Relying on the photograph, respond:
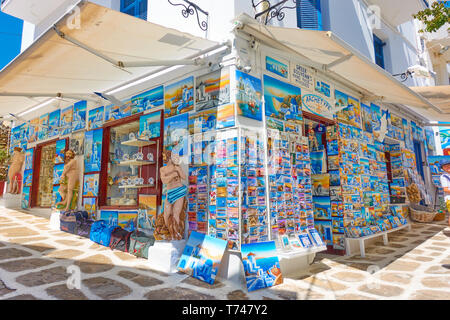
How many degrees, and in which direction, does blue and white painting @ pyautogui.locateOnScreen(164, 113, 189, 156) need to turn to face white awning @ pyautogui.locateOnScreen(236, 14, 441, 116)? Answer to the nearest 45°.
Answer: approximately 135° to its left

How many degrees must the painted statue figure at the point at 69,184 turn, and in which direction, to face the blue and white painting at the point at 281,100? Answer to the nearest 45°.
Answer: approximately 90° to its left

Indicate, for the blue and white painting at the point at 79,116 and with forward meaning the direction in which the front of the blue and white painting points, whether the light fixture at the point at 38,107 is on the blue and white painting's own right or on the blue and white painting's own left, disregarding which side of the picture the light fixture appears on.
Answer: on the blue and white painting's own right

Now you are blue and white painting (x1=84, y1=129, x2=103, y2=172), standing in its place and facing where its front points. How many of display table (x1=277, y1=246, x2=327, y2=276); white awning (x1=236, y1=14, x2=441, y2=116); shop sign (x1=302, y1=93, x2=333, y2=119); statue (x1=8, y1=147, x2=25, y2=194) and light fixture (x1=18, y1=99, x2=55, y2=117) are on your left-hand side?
3

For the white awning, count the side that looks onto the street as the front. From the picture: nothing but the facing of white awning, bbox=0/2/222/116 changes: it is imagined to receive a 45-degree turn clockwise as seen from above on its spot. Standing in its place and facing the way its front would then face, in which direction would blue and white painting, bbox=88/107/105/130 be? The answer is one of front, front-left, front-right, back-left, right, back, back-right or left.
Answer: right

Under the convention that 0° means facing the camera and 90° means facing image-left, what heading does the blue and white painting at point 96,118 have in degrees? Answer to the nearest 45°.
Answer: approximately 45°

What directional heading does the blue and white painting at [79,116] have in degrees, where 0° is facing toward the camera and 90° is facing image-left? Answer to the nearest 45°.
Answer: approximately 45°

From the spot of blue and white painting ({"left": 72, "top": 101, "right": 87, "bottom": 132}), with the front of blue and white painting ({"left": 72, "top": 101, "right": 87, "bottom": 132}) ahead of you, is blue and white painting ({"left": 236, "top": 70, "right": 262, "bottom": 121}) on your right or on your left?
on your left

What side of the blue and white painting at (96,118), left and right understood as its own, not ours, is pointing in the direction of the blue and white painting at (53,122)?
right

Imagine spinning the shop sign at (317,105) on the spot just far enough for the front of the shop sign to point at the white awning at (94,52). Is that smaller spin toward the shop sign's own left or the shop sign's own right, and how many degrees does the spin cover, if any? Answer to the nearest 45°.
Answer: approximately 90° to the shop sign's own right

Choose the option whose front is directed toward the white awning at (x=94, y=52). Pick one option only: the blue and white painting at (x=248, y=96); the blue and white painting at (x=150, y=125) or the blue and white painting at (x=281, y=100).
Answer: the blue and white painting at (x=150, y=125)
